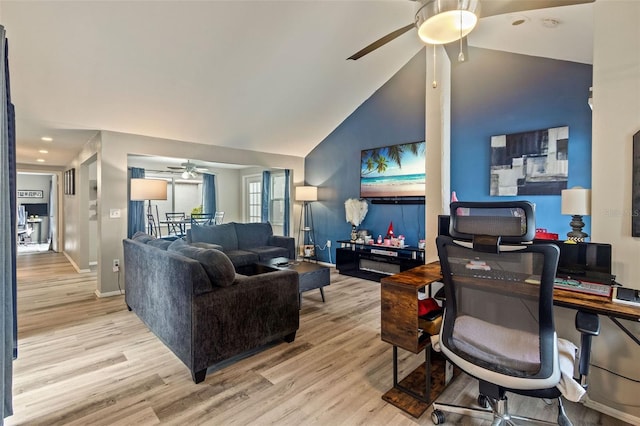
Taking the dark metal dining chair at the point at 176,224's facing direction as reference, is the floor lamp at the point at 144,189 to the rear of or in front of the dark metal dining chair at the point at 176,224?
to the rear

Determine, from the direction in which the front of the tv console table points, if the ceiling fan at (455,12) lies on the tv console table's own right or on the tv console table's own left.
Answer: on the tv console table's own left

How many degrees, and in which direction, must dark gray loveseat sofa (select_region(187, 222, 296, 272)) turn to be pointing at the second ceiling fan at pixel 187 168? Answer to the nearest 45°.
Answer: approximately 180°

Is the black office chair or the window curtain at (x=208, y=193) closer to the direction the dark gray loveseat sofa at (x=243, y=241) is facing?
the black office chair

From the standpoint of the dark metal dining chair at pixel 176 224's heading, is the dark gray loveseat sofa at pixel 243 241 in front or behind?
behind

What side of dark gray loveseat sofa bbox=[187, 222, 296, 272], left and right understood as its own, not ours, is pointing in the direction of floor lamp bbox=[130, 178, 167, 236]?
right

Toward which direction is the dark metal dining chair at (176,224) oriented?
away from the camera

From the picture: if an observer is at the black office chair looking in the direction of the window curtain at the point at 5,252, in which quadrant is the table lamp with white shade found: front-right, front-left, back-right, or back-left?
back-right

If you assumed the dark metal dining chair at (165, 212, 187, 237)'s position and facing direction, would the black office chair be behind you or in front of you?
behind

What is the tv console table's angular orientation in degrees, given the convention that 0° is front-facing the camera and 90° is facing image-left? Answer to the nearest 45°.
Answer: approximately 45°
